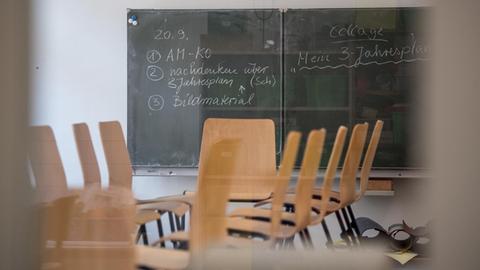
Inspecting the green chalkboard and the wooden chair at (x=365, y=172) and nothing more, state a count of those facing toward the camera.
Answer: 1

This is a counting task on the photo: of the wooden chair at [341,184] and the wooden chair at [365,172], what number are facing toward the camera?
0

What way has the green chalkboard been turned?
toward the camera

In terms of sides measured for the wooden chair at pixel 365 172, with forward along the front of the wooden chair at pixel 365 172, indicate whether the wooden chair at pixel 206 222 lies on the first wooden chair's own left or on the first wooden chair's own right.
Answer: on the first wooden chair's own left

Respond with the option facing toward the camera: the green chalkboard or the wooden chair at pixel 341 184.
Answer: the green chalkboard

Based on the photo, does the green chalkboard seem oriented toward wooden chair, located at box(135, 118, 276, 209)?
yes

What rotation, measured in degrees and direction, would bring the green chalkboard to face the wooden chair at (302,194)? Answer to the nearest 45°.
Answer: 0° — it already faces it

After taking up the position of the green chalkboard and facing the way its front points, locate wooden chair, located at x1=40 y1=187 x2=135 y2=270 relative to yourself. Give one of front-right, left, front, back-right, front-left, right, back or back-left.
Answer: front

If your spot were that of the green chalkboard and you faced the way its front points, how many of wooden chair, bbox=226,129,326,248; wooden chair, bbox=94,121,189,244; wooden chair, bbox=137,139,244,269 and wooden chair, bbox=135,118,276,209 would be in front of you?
4

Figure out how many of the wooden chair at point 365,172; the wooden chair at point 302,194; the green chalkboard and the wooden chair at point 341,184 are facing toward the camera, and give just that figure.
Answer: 1
